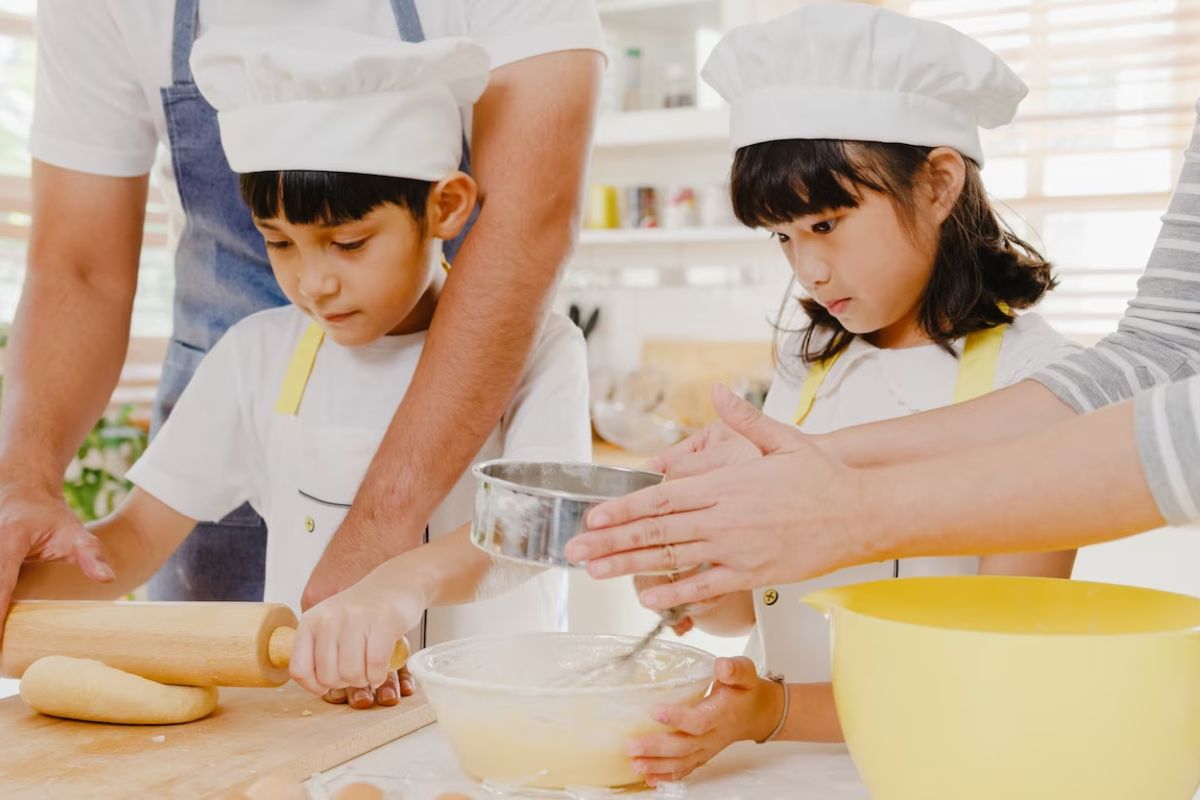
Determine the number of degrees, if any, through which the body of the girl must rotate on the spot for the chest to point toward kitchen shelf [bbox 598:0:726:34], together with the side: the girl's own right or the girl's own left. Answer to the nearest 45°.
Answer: approximately 135° to the girl's own right

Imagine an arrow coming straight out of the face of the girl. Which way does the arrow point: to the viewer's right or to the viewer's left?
to the viewer's left

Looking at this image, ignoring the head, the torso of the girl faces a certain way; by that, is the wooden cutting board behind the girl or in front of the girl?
in front

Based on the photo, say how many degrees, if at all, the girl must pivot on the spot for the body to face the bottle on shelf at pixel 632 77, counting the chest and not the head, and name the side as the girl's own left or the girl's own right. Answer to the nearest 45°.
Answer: approximately 135° to the girl's own right

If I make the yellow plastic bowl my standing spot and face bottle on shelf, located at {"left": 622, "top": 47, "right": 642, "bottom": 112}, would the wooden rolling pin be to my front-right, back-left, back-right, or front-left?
front-left

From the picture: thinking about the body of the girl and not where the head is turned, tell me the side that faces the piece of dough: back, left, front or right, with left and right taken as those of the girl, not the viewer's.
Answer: front

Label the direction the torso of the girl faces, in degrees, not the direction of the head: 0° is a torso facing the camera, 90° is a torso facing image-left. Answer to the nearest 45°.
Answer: approximately 45°

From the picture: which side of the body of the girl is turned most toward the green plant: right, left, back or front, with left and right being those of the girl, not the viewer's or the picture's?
right

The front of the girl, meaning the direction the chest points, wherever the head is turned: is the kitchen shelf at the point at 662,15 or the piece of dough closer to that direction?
the piece of dough

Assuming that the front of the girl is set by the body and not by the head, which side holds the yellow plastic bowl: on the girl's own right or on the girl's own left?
on the girl's own left

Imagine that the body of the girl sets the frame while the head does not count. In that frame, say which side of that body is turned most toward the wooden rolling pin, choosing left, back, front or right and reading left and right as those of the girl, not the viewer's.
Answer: front
